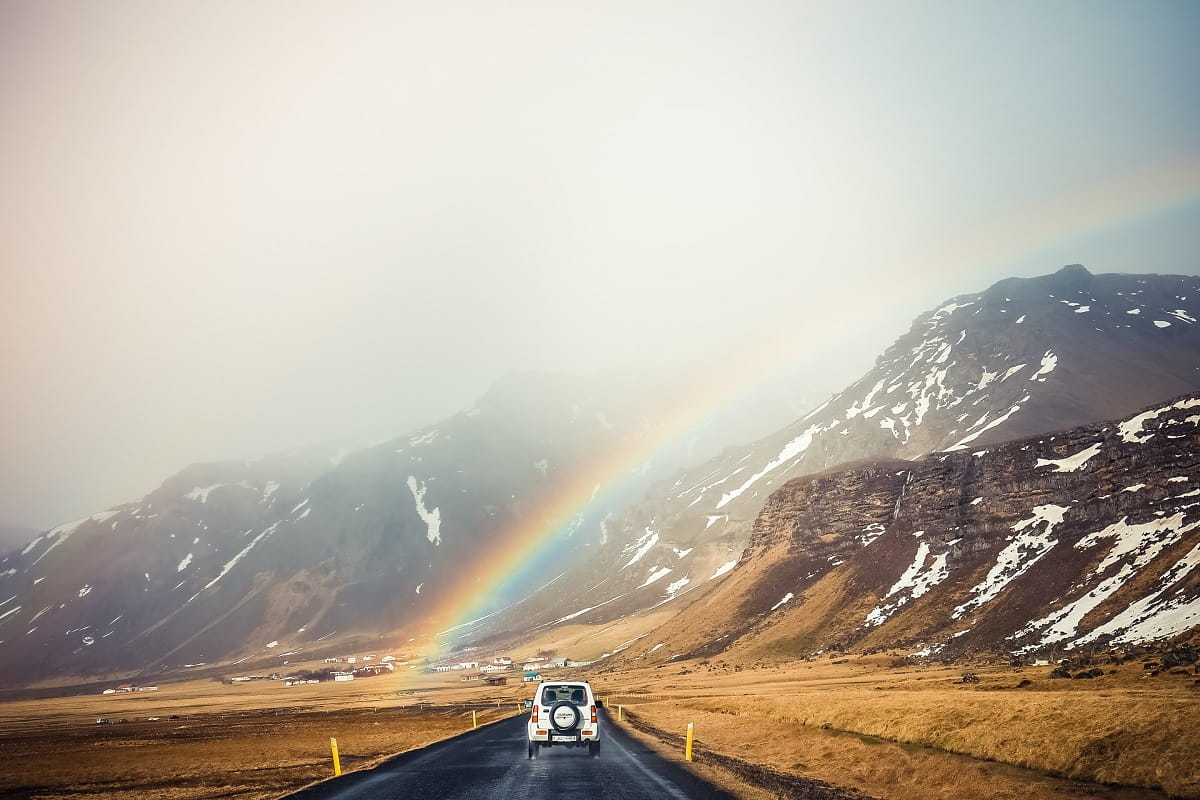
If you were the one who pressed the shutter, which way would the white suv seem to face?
facing away from the viewer
